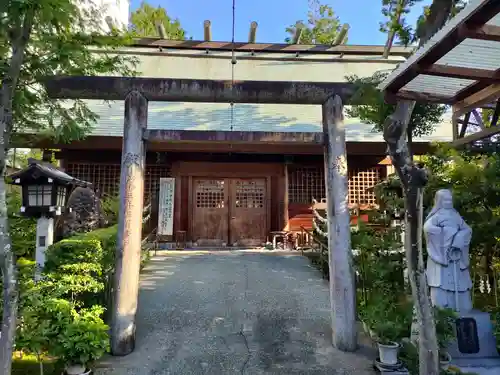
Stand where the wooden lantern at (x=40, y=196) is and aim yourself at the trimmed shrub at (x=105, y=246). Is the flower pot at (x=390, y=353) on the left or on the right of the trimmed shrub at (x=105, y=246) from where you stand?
right

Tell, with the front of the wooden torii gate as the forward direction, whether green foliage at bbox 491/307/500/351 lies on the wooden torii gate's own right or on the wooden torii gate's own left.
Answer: on the wooden torii gate's own left

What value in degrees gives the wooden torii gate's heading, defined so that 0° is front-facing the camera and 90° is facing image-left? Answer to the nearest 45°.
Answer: approximately 0°

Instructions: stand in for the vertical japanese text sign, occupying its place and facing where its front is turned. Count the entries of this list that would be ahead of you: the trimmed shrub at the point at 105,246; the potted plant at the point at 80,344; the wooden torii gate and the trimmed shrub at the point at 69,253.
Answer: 4

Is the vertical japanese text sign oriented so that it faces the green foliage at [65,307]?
yes

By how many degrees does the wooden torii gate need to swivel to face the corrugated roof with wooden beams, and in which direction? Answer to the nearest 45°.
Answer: approximately 45° to its left

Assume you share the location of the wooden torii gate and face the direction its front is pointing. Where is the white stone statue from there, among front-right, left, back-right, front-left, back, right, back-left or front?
left

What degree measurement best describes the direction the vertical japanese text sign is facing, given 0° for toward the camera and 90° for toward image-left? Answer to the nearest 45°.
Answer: approximately 0°

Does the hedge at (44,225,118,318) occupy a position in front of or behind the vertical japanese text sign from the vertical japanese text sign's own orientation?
in front

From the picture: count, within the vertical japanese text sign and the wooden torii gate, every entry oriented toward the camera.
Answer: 2

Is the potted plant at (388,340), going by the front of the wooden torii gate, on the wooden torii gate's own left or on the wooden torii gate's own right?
on the wooden torii gate's own left

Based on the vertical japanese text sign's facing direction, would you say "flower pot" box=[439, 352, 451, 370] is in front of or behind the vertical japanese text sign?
in front

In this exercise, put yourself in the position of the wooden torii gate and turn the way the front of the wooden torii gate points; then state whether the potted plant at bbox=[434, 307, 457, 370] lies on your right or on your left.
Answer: on your left
